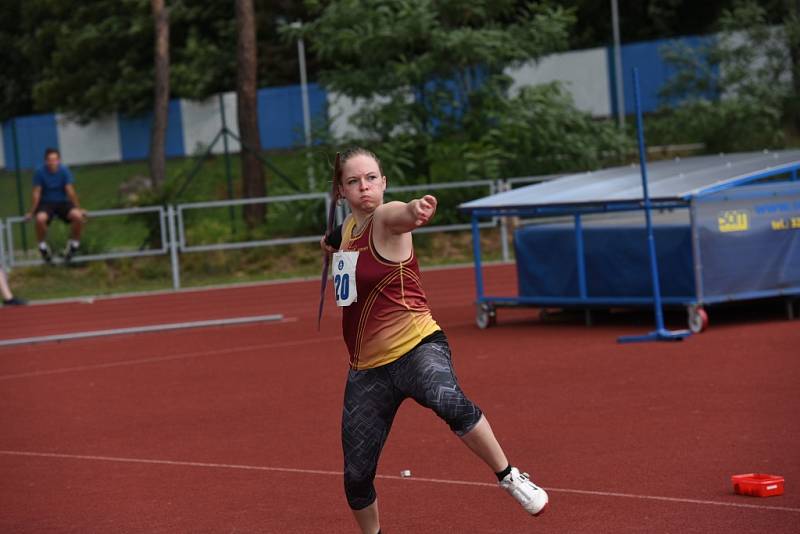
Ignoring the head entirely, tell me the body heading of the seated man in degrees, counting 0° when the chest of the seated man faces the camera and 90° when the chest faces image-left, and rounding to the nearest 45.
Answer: approximately 0°

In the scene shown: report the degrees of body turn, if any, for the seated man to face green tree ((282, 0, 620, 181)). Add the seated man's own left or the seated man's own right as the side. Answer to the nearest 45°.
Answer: approximately 135° to the seated man's own left

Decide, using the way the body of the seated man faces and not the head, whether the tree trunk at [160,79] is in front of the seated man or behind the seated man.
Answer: behind

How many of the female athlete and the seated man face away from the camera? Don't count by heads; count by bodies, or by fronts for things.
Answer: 0
